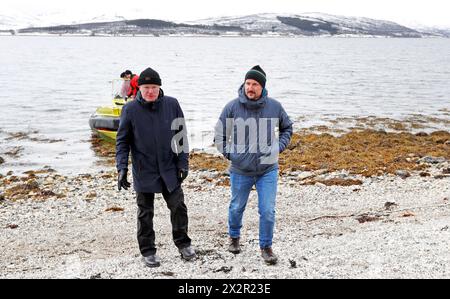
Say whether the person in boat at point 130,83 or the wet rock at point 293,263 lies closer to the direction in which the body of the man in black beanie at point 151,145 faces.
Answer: the wet rock

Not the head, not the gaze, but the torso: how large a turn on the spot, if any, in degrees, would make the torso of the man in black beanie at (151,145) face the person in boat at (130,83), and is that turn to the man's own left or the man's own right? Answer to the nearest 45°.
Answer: approximately 180°

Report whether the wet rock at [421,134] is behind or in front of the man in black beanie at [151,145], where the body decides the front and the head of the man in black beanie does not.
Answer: behind

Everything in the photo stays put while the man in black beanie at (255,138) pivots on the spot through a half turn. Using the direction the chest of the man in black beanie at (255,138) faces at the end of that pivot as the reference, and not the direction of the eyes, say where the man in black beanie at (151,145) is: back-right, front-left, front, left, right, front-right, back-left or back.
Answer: left

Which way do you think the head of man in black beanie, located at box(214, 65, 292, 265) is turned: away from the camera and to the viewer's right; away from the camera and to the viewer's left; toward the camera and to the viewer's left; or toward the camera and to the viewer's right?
toward the camera and to the viewer's left

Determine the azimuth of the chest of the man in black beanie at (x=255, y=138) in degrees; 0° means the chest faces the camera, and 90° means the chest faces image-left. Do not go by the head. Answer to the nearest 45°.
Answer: approximately 0°

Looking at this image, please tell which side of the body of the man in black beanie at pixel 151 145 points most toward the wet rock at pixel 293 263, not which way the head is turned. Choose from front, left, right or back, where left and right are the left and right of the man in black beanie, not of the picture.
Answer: left

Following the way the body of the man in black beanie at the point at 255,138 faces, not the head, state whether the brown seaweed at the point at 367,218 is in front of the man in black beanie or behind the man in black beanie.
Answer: behind

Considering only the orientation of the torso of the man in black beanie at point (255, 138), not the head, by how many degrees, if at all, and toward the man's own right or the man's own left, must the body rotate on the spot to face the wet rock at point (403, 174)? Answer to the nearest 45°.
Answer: approximately 135° to the man's own left

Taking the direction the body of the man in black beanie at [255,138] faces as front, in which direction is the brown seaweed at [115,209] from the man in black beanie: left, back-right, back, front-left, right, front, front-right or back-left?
back-right

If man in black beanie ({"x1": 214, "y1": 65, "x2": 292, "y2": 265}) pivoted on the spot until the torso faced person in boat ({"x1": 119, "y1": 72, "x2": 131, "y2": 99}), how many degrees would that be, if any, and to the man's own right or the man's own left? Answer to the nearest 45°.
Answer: approximately 180°

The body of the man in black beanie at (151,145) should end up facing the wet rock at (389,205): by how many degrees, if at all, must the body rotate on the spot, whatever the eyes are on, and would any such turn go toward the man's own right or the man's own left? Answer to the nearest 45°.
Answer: approximately 135° to the man's own left
